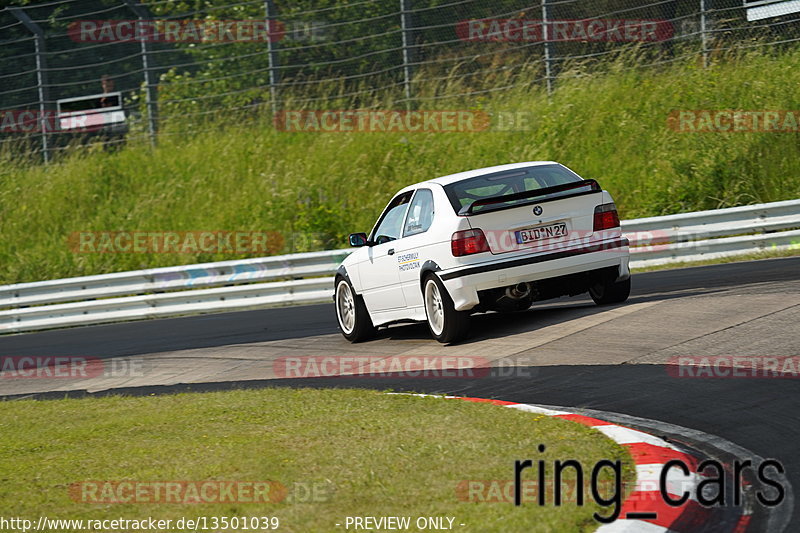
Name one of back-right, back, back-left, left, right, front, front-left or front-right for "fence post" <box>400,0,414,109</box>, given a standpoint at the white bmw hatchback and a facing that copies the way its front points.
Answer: front-right

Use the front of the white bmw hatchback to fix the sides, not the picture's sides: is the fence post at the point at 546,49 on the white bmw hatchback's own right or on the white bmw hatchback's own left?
on the white bmw hatchback's own right

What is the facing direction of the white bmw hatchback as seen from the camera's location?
facing away from the viewer and to the left of the viewer

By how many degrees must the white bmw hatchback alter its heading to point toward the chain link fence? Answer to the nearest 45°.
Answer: approximately 45° to its right

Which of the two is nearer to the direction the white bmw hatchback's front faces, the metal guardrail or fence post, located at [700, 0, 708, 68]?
the metal guardrail

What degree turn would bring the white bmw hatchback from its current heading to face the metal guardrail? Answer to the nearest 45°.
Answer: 0° — it already faces it

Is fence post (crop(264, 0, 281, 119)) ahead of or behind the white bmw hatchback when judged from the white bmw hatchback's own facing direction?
ahead

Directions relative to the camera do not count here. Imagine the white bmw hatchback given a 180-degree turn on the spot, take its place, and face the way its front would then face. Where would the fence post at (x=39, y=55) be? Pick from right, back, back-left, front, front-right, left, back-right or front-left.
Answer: back

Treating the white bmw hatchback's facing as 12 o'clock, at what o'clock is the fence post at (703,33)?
The fence post is roughly at 2 o'clock from the white bmw hatchback.
